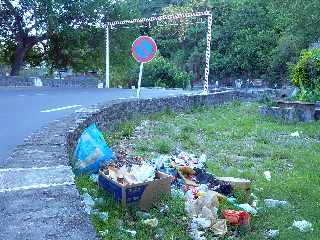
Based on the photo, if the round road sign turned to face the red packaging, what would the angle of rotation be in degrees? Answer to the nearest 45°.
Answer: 0° — it already faces it

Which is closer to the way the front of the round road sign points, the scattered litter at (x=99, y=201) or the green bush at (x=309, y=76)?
the scattered litter

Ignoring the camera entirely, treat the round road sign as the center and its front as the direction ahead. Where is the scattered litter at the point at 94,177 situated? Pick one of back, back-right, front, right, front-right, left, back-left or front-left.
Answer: front

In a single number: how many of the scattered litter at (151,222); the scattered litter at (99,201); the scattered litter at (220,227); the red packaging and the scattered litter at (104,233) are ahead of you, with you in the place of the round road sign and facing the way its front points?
5

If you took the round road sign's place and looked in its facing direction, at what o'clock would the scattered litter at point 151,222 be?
The scattered litter is roughly at 12 o'clock from the round road sign.

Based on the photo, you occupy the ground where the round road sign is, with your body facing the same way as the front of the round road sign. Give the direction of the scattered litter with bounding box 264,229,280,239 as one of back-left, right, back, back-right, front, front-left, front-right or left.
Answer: front

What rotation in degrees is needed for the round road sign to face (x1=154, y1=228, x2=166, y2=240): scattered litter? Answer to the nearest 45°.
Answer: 0° — it already faces it

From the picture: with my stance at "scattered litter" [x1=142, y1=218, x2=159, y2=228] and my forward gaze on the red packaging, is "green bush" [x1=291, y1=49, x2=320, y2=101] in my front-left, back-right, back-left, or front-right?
front-left

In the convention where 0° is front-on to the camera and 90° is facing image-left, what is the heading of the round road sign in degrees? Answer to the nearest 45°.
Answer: approximately 0°

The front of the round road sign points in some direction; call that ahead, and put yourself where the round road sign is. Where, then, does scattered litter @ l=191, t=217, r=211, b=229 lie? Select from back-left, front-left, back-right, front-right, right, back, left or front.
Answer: front

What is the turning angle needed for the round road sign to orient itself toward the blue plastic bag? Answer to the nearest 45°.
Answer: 0° — it already faces it

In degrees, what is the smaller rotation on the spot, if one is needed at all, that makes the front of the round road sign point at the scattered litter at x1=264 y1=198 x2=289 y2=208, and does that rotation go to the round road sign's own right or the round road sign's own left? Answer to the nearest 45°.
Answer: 0° — it already faces it

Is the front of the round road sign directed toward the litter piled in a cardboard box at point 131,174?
yes

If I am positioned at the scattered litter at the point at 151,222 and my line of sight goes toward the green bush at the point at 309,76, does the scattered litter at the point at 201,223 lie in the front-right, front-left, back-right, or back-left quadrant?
front-right

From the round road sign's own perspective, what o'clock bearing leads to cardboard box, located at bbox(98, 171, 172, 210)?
The cardboard box is roughly at 12 o'clock from the round road sign.

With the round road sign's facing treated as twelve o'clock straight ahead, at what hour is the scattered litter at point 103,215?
The scattered litter is roughly at 12 o'clock from the round road sign.

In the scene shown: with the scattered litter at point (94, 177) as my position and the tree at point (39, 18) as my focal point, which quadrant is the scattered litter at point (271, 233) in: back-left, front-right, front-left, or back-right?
back-right

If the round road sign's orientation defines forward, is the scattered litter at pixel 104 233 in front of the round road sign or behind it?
in front

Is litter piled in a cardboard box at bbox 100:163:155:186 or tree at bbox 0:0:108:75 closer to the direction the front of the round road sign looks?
the litter piled in a cardboard box
